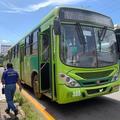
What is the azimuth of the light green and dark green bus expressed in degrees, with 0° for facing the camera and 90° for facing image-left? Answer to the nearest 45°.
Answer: approximately 315°
